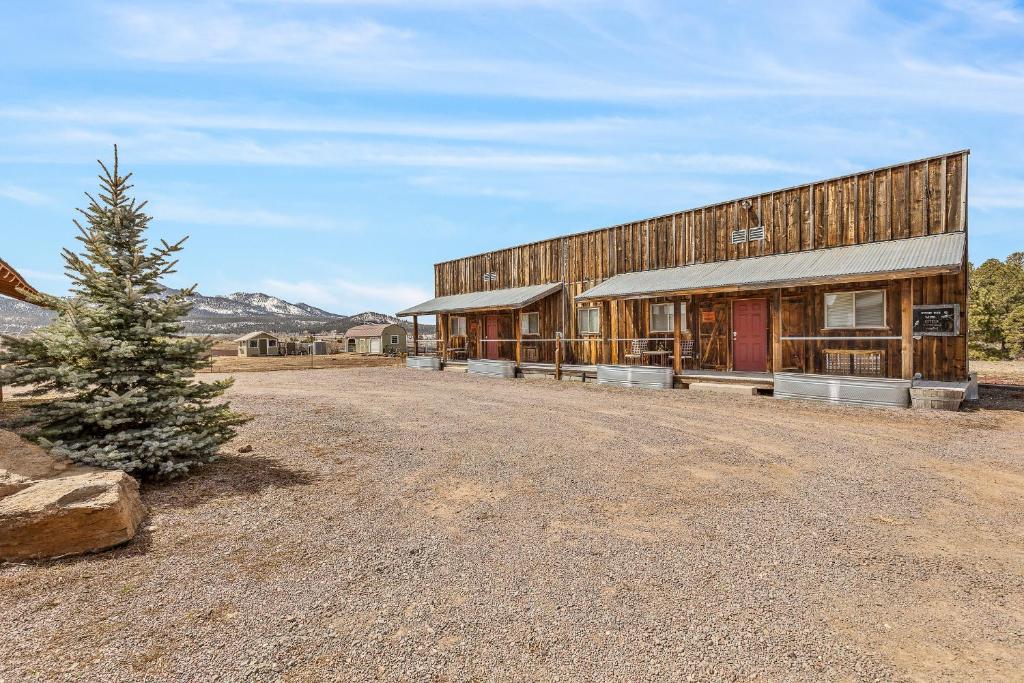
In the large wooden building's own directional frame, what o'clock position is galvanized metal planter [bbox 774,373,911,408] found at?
The galvanized metal planter is roughly at 10 o'clock from the large wooden building.

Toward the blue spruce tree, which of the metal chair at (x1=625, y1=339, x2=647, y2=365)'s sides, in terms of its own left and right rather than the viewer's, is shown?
front

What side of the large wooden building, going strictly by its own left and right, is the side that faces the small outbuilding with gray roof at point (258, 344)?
right

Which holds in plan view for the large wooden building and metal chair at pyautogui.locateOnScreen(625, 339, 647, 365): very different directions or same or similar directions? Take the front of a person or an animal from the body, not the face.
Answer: same or similar directions

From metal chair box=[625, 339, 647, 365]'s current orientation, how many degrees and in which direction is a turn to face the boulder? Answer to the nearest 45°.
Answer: approximately 45° to its left

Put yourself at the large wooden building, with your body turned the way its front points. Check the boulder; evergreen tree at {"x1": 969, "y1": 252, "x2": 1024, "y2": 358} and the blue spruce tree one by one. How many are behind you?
1

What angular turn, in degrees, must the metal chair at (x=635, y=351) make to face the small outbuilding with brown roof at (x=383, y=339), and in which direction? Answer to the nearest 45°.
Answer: approximately 90° to its right

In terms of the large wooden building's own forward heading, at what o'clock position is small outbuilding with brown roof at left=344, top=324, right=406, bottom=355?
The small outbuilding with brown roof is roughly at 3 o'clock from the large wooden building.

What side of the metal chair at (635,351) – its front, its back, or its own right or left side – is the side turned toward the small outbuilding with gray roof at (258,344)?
right

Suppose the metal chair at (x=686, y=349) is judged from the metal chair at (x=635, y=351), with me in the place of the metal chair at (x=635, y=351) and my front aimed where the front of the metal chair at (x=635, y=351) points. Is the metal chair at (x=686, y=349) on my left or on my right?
on my left

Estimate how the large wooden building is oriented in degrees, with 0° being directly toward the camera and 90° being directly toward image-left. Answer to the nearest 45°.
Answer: approximately 45°

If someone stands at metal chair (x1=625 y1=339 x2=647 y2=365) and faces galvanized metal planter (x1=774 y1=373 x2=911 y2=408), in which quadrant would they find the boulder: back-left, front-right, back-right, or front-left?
front-right

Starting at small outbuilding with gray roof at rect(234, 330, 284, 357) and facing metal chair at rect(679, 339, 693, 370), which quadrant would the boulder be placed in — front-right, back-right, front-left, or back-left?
front-right

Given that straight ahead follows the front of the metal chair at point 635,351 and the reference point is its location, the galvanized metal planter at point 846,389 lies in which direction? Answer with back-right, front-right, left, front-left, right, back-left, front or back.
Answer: left

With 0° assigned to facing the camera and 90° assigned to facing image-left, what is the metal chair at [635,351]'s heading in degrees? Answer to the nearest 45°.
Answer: approximately 45°

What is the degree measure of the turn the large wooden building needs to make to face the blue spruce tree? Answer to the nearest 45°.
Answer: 0° — it already faces it
